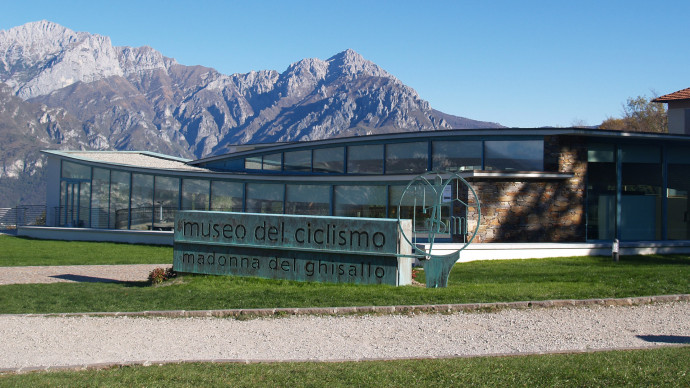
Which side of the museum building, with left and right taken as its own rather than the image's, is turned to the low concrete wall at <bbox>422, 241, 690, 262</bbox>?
front

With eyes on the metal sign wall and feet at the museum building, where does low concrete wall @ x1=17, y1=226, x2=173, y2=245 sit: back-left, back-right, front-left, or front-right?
front-right

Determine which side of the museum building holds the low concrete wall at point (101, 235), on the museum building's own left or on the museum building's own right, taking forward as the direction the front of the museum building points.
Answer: on the museum building's own right

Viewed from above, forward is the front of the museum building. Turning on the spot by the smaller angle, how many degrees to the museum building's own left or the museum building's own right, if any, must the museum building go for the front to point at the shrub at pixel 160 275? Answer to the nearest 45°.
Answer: approximately 45° to the museum building's own right

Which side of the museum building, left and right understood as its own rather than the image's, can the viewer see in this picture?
front
